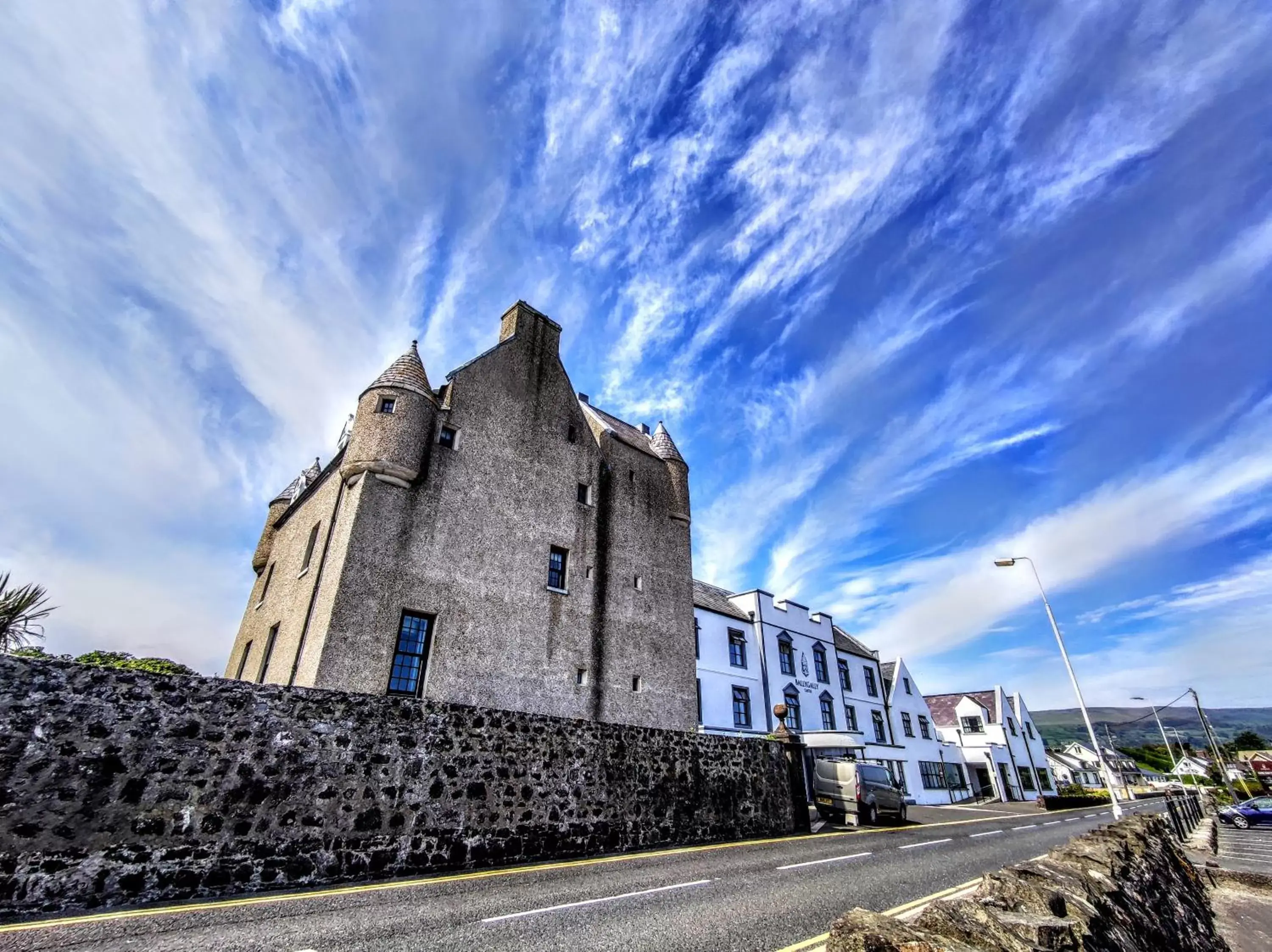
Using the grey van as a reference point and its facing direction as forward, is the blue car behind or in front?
in front

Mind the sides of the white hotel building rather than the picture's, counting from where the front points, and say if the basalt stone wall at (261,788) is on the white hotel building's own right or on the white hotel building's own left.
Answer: on the white hotel building's own right

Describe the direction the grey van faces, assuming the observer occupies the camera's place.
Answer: facing away from the viewer and to the right of the viewer

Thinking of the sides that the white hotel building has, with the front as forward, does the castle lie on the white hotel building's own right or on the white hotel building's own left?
on the white hotel building's own right

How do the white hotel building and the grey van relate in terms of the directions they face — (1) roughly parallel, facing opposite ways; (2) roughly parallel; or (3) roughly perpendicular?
roughly perpendicular

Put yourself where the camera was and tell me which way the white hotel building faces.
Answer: facing the viewer and to the right of the viewer

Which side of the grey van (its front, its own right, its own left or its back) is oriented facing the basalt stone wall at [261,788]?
back

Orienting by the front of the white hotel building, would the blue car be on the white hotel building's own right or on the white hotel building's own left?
on the white hotel building's own left

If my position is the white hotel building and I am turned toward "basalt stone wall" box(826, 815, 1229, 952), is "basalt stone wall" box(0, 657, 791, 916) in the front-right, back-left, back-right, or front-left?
front-right

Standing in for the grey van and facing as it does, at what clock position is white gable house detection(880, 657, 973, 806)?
The white gable house is roughly at 11 o'clock from the grey van.

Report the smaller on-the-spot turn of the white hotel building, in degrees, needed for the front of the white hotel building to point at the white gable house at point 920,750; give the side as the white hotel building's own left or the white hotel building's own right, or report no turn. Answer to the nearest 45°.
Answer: approximately 90° to the white hotel building's own left
